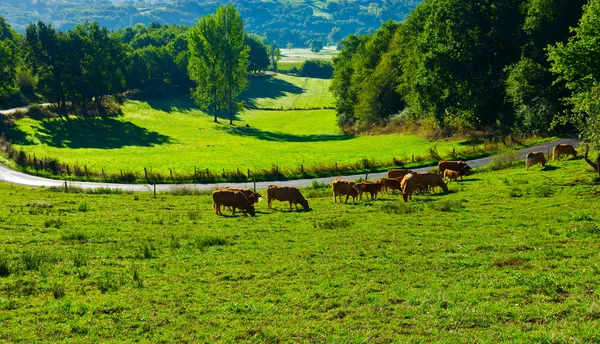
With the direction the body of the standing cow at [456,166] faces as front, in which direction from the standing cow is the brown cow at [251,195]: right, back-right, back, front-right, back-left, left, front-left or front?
back-right

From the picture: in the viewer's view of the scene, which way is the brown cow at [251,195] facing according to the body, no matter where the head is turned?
to the viewer's right

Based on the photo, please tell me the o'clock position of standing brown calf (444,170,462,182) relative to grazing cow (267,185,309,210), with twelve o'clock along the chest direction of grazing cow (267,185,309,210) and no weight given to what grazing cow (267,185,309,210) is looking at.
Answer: standing brown calf (444,170,462,182) is roughly at 11 o'clock from grazing cow (267,185,309,210).

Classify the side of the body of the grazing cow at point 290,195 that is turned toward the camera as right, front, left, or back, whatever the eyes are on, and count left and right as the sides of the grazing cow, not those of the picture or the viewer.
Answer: right

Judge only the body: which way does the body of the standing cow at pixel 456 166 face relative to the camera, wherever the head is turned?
to the viewer's right

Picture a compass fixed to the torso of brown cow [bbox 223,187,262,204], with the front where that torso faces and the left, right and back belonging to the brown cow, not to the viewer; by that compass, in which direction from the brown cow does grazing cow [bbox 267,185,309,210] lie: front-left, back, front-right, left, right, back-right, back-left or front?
front-right
